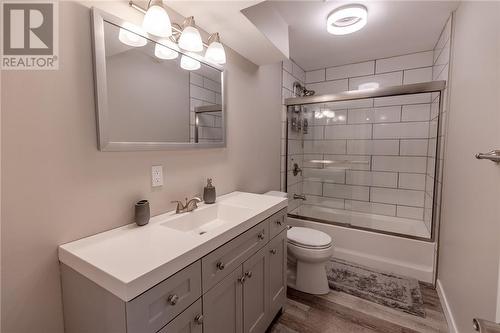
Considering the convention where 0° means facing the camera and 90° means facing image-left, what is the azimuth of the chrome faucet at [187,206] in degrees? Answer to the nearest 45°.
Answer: approximately 315°

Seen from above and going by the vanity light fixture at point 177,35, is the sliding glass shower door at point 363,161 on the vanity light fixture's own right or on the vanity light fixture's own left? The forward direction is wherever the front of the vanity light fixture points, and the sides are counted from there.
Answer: on the vanity light fixture's own left

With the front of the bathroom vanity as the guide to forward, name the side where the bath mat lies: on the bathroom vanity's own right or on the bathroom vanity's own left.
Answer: on the bathroom vanity's own left

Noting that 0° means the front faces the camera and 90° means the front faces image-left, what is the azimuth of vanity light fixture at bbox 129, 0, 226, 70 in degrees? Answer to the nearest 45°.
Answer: approximately 315°
